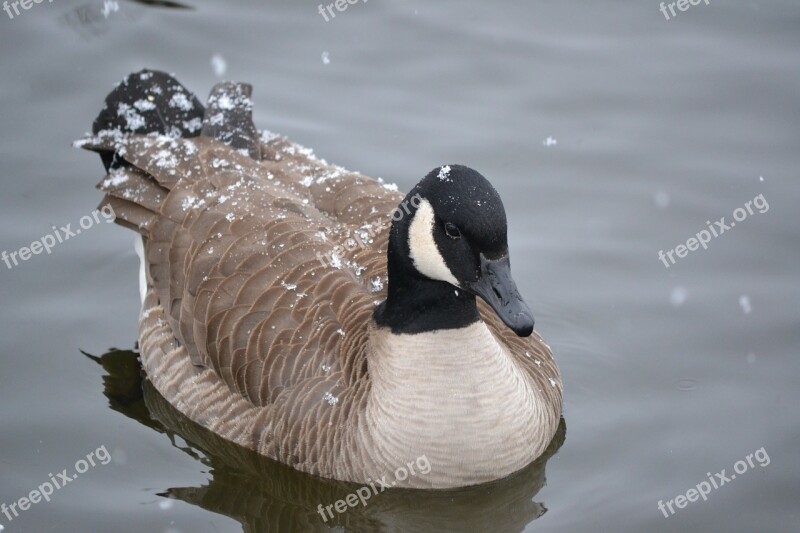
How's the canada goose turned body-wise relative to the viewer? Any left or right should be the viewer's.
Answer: facing the viewer and to the right of the viewer
